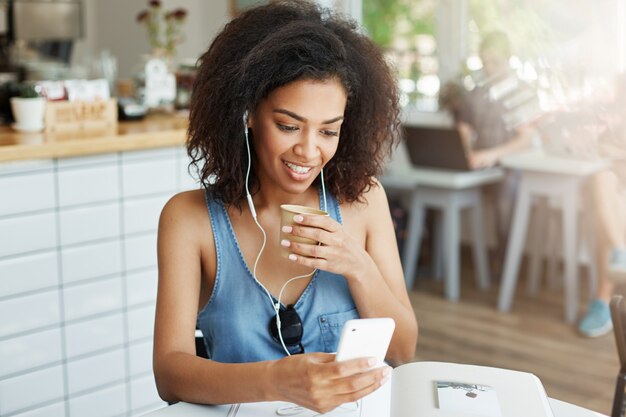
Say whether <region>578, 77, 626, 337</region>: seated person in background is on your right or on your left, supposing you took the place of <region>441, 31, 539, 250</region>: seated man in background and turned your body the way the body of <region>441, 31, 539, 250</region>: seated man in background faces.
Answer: on your left

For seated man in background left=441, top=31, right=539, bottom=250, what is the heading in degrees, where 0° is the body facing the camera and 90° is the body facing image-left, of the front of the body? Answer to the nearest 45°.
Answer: approximately 45°

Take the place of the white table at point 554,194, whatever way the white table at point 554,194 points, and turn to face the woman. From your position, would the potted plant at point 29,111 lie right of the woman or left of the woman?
right

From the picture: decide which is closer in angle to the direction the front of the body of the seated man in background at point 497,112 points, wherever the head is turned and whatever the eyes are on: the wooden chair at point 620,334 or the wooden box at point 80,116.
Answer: the wooden box

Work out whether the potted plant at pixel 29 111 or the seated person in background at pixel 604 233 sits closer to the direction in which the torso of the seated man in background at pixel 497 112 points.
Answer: the potted plant
